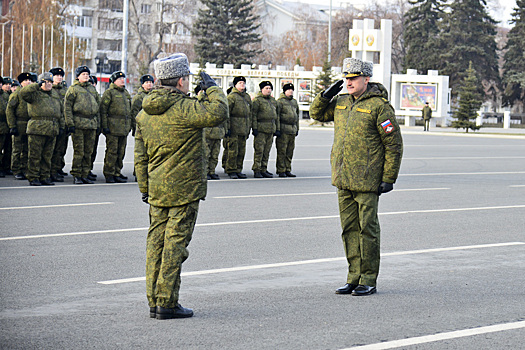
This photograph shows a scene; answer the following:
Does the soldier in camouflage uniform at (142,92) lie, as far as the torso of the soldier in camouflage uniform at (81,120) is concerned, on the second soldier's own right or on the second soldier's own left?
on the second soldier's own left

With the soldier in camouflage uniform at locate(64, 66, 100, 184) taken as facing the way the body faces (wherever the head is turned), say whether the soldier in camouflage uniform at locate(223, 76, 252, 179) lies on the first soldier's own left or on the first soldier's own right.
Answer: on the first soldier's own left

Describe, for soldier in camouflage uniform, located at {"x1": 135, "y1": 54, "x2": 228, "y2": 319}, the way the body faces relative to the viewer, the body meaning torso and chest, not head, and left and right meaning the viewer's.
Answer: facing away from the viewer and to the right of the viewer

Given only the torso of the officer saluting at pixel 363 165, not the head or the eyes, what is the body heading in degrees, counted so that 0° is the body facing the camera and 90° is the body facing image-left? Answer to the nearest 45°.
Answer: approximately 45°

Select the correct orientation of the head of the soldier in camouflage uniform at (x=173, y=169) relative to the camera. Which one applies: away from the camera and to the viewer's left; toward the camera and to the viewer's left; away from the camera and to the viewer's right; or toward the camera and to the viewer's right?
away from the camera and to the viewer's right

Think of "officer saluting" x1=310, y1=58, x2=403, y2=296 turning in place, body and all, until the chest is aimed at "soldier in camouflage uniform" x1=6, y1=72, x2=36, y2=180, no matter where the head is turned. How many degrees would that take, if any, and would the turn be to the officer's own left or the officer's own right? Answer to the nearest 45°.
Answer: approximately 90° to the officer's own right

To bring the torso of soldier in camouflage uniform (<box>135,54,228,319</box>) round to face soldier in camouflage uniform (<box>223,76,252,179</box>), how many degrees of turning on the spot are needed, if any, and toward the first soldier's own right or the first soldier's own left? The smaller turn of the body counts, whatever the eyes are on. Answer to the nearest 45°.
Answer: approximately 45° to the first soldier's own left

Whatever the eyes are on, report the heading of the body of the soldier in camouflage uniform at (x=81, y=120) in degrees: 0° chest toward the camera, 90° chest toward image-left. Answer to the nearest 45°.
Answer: approximately 315°
